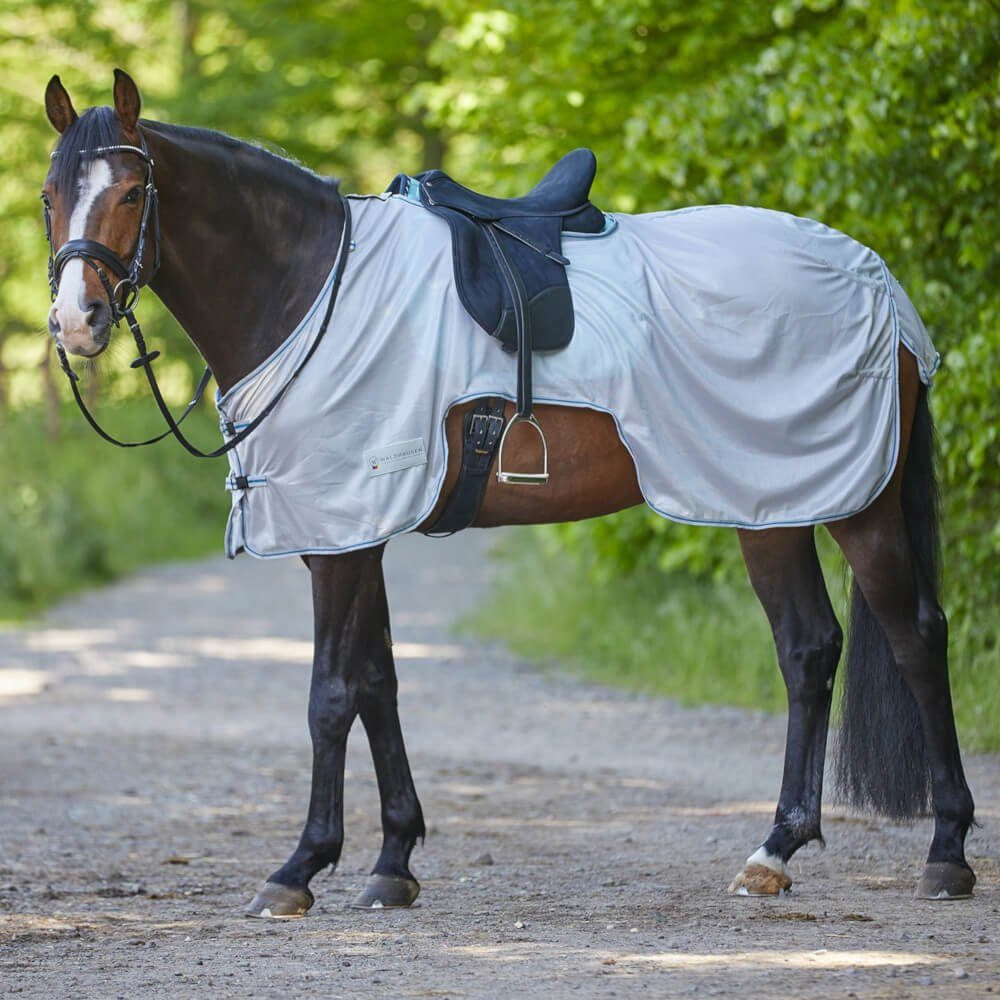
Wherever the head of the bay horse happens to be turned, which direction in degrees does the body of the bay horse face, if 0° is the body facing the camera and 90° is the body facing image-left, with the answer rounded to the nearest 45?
approximately 90°
